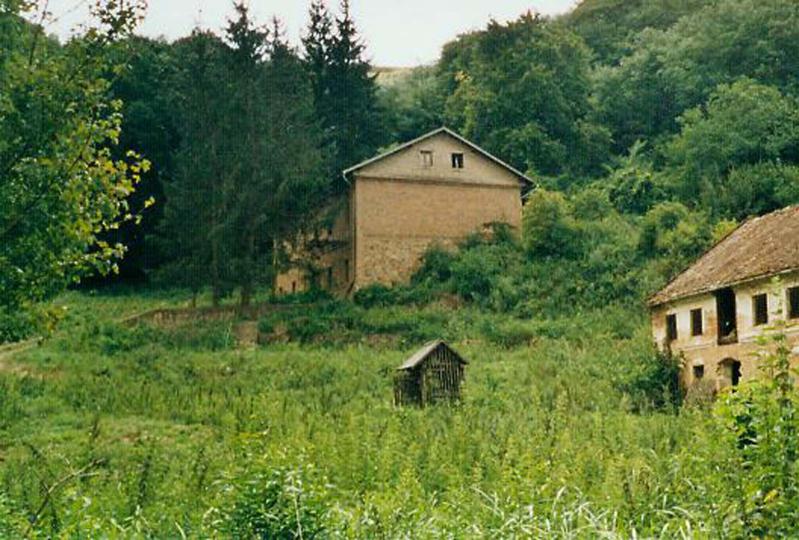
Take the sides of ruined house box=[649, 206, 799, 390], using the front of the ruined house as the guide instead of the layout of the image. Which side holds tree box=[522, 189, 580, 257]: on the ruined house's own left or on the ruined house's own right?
on the ruined house's own right

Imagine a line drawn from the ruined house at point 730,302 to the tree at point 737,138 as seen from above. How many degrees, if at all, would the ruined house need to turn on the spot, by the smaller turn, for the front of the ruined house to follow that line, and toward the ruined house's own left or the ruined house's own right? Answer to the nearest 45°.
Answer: approximately 135° to the ruined house's own right

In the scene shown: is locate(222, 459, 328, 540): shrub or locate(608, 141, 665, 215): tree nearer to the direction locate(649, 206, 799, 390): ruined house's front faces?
the shrub

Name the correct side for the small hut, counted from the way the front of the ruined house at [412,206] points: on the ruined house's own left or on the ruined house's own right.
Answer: on the ruined house's own left

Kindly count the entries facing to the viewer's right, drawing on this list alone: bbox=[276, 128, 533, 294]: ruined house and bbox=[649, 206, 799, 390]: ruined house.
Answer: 0

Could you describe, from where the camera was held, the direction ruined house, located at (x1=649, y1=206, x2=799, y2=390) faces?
facing the viewer and to the left of the viewer

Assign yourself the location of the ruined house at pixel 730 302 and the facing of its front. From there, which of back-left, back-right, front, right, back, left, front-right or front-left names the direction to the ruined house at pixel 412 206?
right

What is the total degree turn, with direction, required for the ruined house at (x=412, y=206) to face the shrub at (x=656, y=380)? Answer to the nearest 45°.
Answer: approximately 90° to its left

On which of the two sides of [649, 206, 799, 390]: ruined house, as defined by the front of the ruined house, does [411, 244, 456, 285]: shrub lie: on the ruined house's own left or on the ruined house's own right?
on the ruined house's own right
